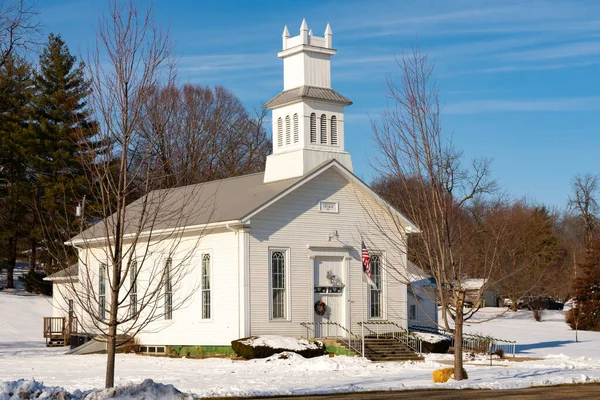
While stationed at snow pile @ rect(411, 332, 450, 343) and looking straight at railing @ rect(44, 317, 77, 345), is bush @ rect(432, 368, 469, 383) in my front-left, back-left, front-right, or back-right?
back-left

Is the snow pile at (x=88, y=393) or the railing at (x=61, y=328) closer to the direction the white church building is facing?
the snow pile

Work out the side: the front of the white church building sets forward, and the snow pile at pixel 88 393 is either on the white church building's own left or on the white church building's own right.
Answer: on the white church building's own right

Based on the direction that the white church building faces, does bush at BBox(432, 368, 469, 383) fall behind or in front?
in front

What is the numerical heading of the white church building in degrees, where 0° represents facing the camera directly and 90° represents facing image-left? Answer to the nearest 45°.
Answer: approximately 315°

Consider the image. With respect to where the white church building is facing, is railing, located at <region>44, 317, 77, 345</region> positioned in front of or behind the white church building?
behind

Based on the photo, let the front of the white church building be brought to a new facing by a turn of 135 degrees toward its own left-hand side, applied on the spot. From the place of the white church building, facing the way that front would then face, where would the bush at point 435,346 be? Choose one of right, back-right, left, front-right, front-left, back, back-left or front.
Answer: right

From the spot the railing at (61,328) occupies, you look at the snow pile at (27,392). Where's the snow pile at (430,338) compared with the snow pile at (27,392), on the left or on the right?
left

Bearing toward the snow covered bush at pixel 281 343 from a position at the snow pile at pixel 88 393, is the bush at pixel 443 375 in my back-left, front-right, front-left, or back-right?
front-right
